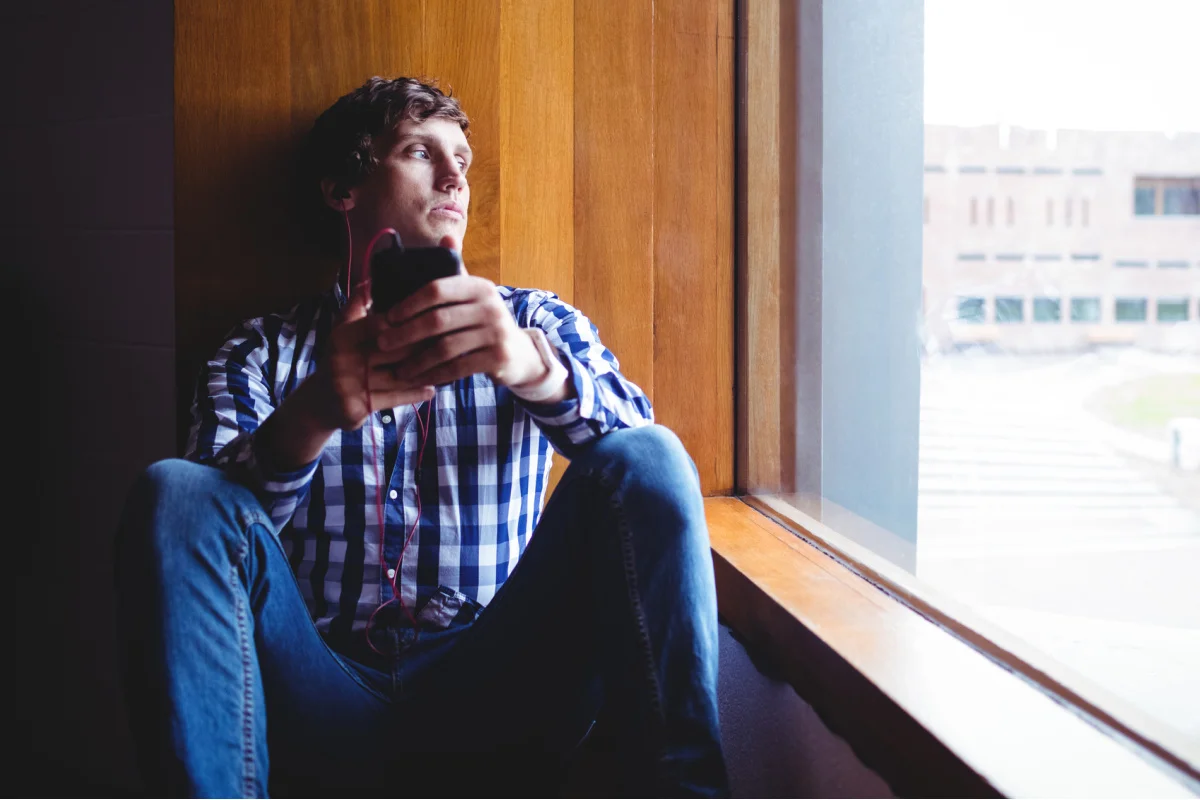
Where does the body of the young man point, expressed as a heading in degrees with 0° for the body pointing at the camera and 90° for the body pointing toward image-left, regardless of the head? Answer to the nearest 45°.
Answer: approximately 0°
